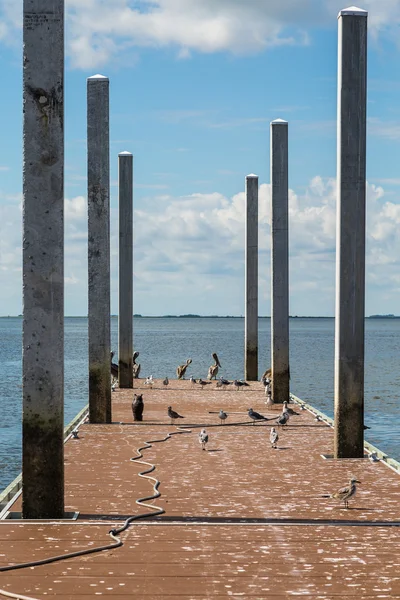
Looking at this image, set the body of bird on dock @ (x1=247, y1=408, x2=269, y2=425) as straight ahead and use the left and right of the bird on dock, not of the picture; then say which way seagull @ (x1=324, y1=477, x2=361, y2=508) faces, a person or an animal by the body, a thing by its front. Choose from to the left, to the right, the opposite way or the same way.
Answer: the opposite way

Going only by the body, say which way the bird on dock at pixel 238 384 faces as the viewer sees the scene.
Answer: to the viewer's left

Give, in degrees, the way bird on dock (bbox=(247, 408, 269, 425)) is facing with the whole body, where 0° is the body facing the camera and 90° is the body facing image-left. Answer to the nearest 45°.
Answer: approximately 90°

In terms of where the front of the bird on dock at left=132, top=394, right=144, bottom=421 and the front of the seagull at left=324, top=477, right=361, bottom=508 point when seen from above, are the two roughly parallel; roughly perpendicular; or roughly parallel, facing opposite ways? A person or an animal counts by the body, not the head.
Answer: roughly perpendicular
